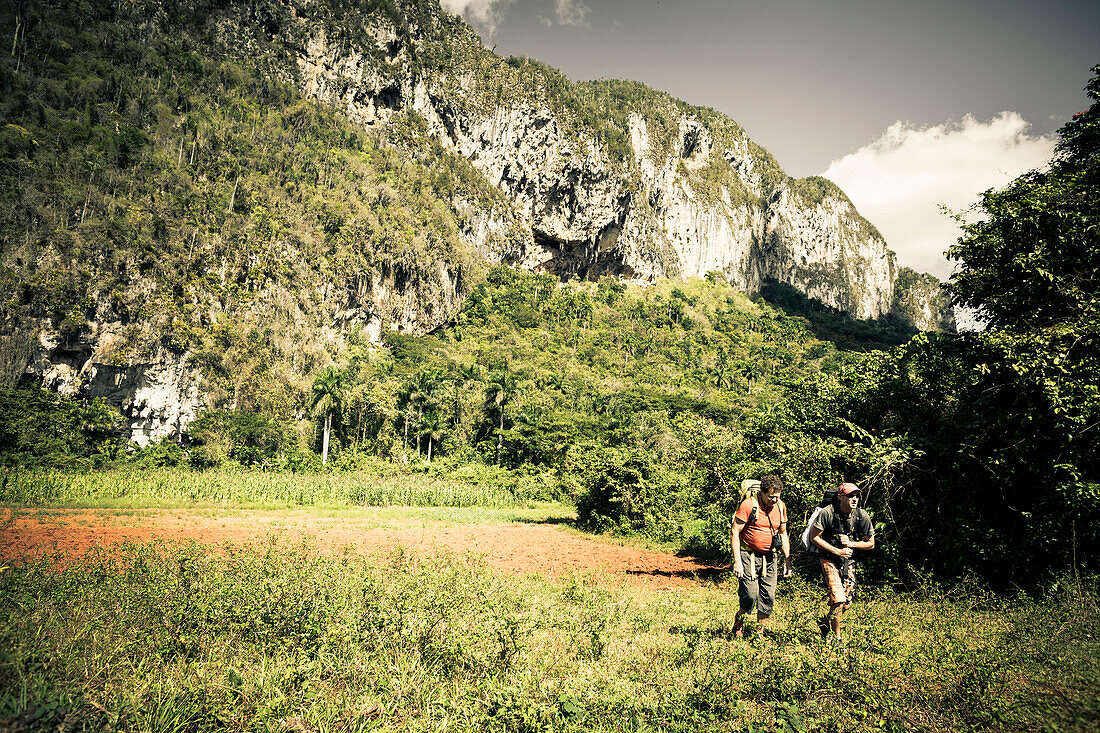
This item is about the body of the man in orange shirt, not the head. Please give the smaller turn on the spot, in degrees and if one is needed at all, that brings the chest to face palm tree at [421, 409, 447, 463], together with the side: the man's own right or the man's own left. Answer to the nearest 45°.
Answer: approximately 180°

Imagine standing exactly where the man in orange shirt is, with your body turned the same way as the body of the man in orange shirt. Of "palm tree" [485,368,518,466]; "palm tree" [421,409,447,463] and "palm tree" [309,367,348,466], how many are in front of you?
0

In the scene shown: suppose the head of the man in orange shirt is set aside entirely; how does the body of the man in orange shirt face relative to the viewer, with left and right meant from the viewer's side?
facing the viewer and to the right of the viewer

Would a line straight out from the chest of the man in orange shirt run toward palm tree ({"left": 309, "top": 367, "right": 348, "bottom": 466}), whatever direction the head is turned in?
no

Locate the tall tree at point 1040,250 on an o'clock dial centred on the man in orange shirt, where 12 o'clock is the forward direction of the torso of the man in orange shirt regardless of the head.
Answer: The tall tree is roughly at 9 o'clock from the man in orange shirt.

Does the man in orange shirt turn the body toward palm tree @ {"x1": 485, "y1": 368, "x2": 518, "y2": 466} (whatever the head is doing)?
no
